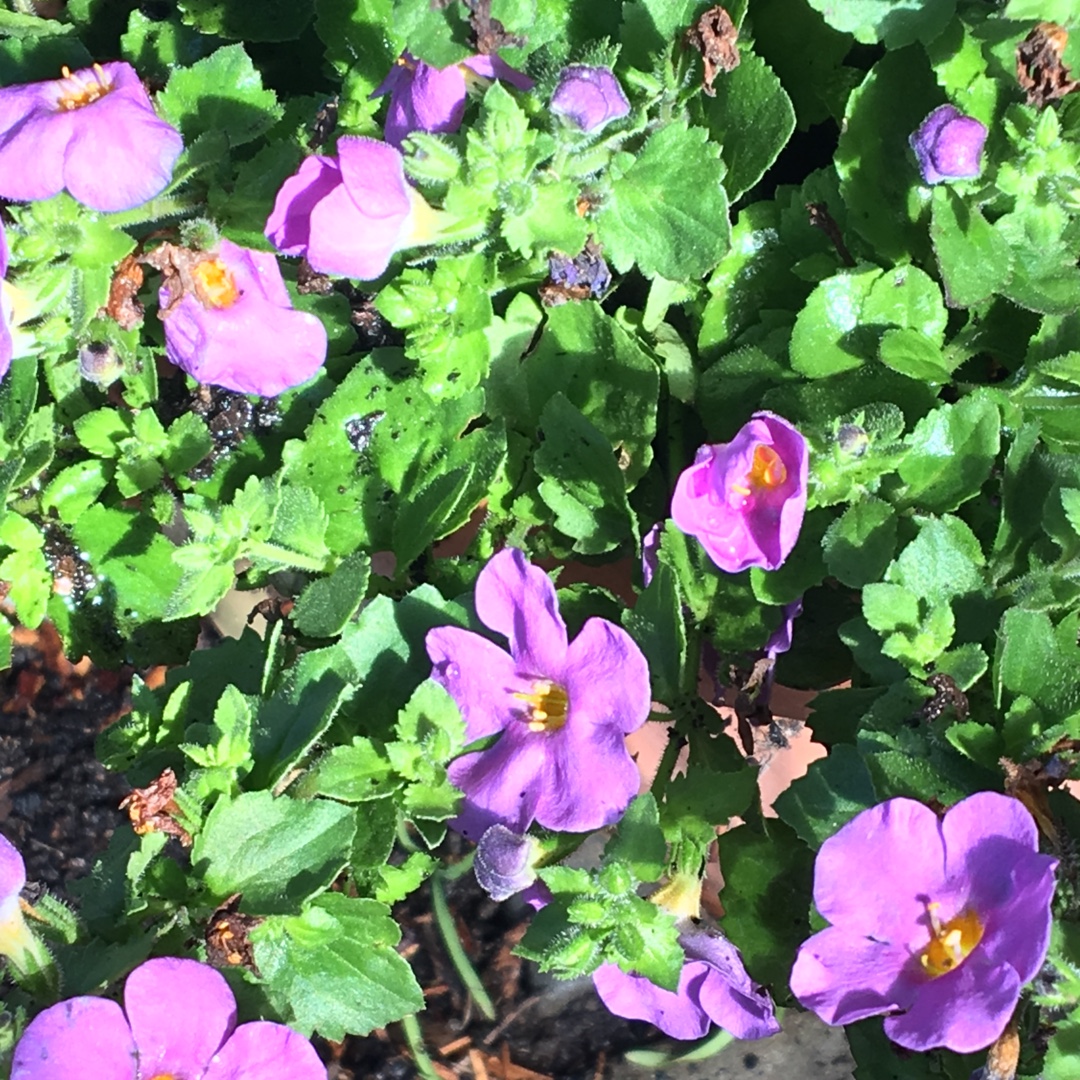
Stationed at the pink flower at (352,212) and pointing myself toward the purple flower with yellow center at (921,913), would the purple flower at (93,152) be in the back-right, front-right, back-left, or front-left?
back-right

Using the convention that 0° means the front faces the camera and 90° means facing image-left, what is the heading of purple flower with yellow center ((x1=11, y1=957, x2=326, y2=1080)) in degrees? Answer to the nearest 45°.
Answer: approximately 0°

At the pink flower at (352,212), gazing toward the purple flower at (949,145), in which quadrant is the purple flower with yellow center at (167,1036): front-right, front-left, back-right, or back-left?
back-right

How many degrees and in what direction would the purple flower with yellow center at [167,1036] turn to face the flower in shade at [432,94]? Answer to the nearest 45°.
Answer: approximately 135° to its left

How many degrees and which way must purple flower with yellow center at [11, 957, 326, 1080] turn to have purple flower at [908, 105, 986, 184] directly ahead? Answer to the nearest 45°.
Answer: approximately 90° to its left
